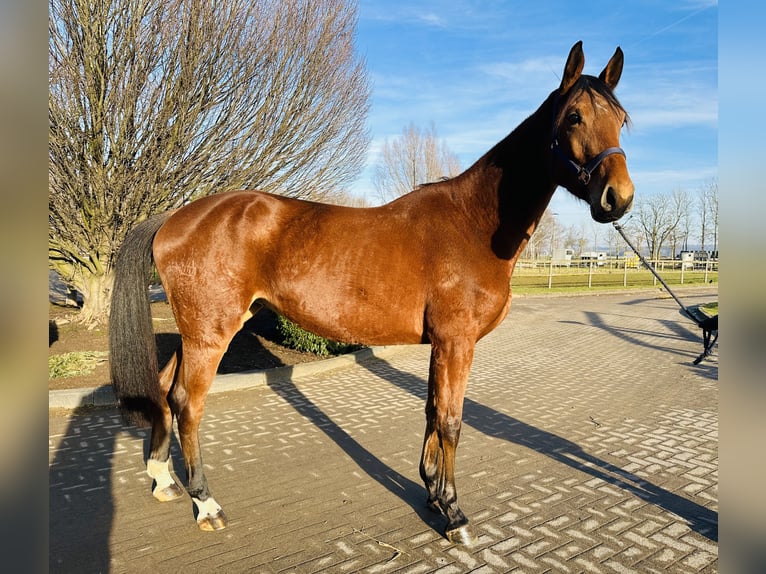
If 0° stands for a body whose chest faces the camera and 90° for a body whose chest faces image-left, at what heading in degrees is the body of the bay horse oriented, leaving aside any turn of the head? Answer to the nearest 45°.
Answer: approximately 270°

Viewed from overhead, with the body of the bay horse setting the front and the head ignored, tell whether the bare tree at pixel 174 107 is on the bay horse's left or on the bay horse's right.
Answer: on the bay horse's left

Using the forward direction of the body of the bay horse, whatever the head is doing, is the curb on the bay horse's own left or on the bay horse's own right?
on the bay horse's own left
